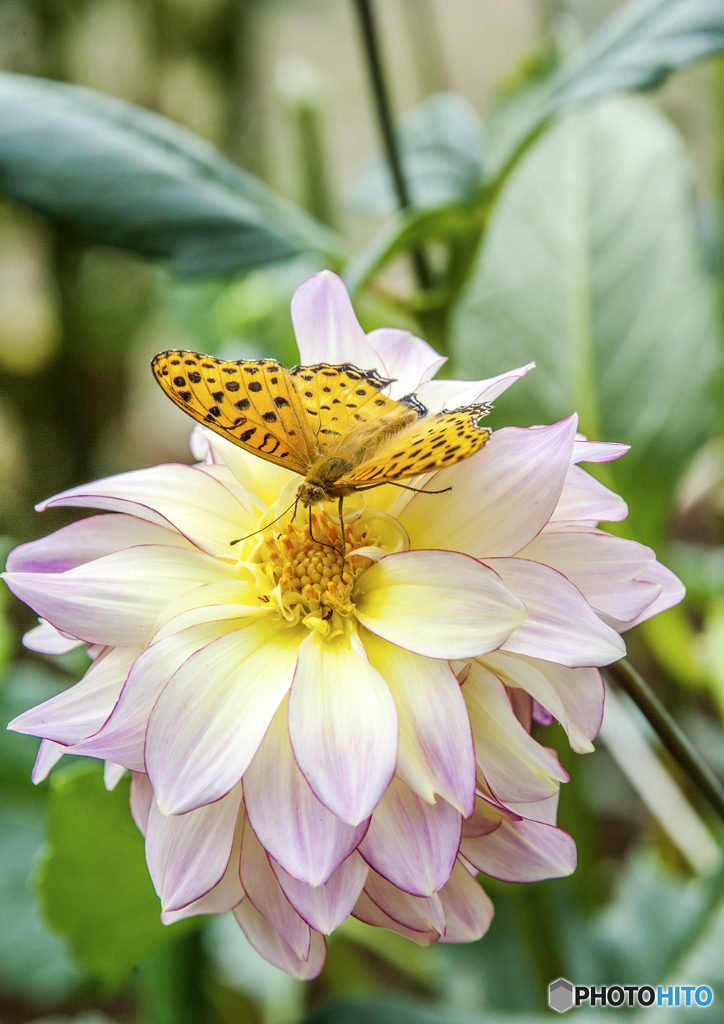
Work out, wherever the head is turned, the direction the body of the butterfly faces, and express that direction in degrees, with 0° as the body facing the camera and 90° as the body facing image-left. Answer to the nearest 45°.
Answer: approximately 45°
